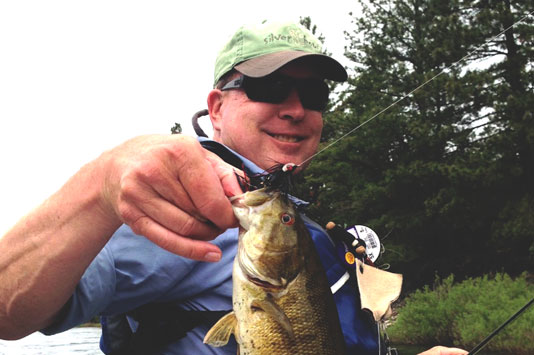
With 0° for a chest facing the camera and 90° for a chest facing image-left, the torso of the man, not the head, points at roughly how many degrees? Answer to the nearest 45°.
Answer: approximately 315°

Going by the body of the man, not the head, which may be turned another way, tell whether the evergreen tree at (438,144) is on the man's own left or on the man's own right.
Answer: on the man's own left
